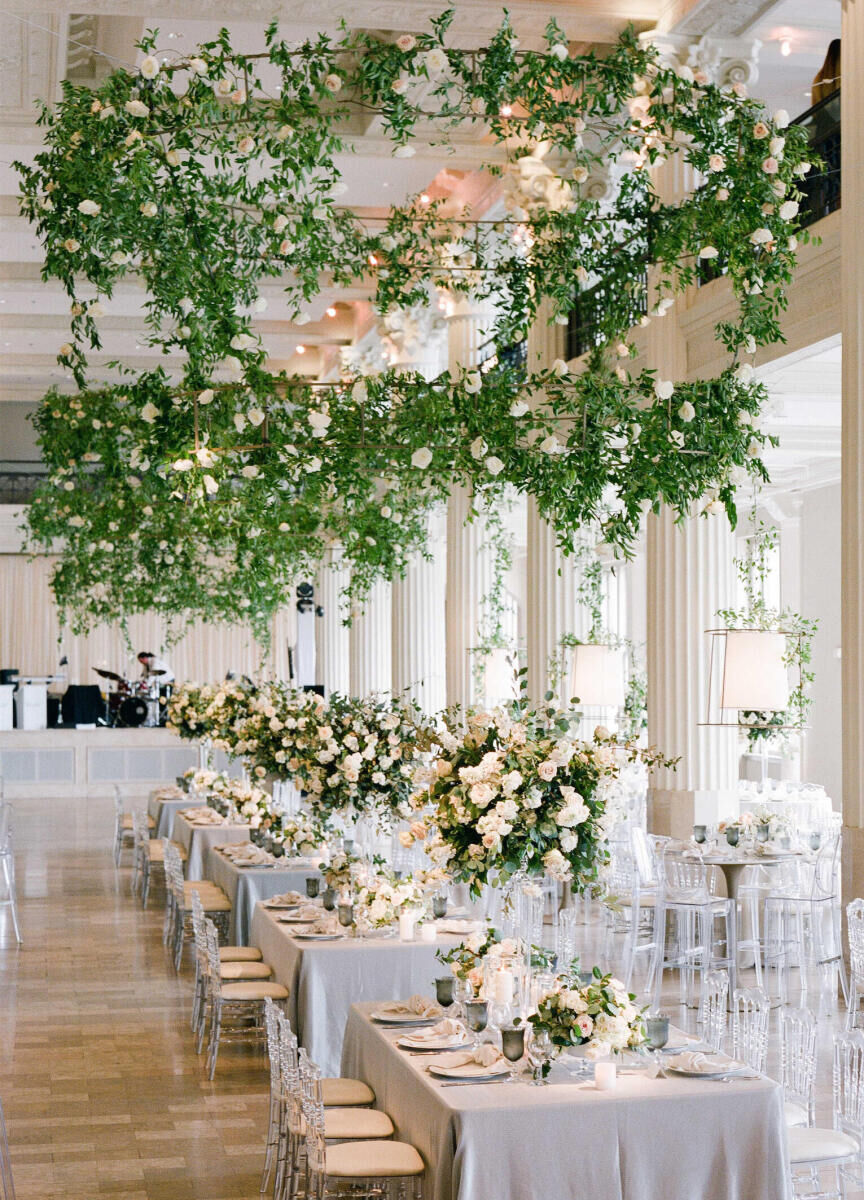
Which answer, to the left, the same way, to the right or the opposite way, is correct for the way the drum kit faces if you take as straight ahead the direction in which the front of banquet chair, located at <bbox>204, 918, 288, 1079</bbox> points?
to the right

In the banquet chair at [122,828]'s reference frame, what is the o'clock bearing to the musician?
The musician is roughly at 9 o'clock from the banquet chair.

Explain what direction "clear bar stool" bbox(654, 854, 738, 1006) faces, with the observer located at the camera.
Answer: facing away from the viewer and to the right of the viewer

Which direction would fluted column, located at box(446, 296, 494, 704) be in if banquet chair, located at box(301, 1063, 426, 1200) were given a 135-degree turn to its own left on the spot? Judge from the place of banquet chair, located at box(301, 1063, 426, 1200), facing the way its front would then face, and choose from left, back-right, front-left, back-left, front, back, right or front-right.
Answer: front-right

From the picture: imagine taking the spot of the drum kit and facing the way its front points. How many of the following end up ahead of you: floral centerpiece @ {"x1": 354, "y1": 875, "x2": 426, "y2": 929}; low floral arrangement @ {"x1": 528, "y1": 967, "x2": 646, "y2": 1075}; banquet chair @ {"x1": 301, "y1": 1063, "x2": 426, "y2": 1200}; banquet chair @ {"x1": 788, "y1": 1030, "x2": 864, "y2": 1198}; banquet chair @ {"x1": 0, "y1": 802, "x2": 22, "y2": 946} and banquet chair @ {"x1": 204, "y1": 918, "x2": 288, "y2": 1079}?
6

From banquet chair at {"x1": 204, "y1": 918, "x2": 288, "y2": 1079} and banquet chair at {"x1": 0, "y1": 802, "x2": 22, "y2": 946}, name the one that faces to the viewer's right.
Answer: banquet chair at {"x1": 204, "y1": 918, "x2": 288, "y2": 1079}

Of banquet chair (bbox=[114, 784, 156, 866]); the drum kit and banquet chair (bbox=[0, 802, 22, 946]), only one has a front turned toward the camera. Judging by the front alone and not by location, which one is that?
the drum kit

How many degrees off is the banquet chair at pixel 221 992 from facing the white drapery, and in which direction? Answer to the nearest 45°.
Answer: approximately 90° to its left

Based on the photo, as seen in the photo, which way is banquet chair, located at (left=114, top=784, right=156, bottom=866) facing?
to the viewer's right

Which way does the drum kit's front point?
toward the camera

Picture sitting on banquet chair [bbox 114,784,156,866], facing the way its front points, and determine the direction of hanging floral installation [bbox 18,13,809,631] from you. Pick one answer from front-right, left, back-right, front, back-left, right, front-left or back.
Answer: right

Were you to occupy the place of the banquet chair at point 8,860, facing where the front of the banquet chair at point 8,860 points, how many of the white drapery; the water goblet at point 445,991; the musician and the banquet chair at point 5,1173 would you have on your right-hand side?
2
